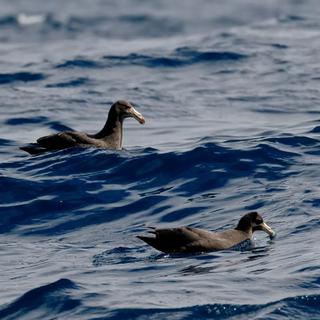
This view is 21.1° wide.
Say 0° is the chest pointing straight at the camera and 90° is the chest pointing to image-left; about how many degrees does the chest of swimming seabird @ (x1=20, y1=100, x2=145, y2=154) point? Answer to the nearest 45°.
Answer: approximately 270°
